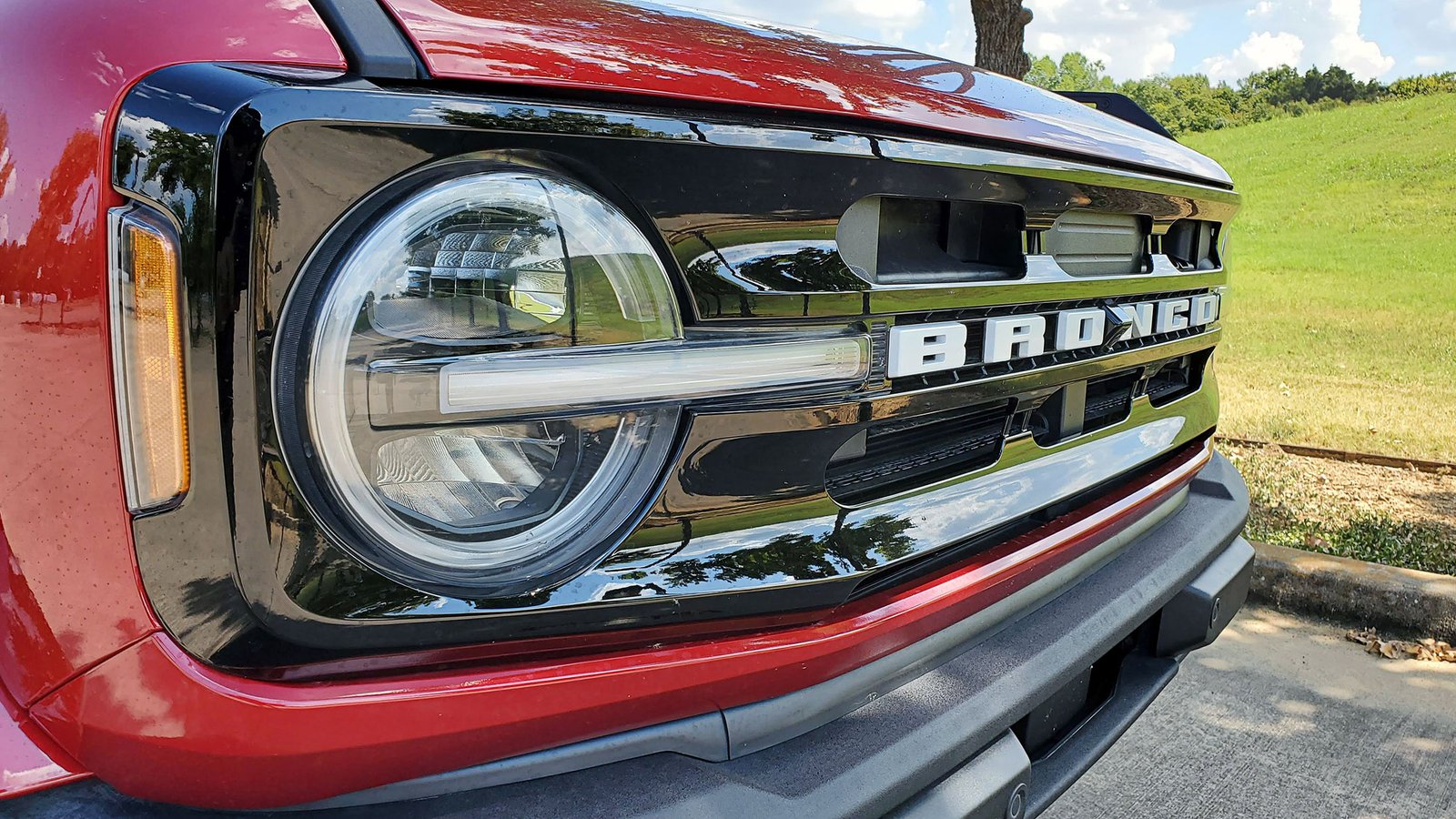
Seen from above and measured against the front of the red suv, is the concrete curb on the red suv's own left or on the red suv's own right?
on the red suv's own left

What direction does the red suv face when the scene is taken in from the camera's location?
facing the viewer and to the right of the viewer

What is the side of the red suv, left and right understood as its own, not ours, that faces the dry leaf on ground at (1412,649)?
left
